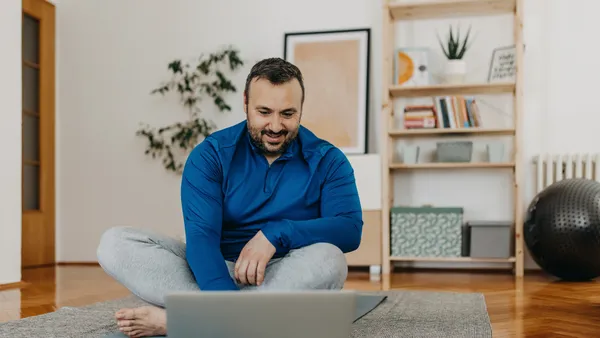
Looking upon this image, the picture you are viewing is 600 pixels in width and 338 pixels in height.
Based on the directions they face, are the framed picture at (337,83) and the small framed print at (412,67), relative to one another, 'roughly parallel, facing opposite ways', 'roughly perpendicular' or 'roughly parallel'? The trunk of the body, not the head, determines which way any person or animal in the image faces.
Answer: roughly parallel

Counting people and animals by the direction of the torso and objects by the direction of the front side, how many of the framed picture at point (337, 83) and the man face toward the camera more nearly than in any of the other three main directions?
2

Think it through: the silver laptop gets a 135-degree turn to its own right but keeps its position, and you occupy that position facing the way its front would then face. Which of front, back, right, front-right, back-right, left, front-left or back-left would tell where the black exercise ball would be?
left

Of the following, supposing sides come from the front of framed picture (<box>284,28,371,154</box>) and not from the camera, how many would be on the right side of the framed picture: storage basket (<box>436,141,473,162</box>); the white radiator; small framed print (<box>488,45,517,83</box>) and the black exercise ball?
0

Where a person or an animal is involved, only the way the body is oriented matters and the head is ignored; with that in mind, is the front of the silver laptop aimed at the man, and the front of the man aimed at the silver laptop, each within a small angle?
yes

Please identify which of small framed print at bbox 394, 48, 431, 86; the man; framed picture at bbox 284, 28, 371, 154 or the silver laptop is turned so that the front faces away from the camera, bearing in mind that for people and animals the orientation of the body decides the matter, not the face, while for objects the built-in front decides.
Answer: the silver laptop

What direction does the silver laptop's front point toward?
away from the camera

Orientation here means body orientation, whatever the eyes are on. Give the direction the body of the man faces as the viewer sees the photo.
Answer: toward the camera

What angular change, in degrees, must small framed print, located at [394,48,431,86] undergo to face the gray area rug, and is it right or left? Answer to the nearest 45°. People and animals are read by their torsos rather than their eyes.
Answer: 0° — it already faces it

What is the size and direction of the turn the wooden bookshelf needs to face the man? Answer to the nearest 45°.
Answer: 0° — it already faces them

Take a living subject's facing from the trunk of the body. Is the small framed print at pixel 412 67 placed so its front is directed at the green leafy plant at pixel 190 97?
no

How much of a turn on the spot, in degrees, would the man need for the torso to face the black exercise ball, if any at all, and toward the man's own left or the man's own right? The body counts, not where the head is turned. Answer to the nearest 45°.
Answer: approximately 135° to the man's own left

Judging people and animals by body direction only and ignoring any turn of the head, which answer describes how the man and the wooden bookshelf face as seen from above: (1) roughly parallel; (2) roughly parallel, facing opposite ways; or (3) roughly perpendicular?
roughly parallel

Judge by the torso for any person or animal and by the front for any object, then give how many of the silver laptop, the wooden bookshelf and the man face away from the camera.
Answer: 1

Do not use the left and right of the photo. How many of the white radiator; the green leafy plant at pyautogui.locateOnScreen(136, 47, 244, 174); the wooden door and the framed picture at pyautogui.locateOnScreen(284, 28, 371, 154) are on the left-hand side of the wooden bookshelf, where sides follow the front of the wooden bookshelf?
1

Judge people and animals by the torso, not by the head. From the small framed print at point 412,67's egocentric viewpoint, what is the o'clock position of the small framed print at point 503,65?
the small framed print at point 503,65 is roughly at 9 o'clock from the small framed print at point 412,67.

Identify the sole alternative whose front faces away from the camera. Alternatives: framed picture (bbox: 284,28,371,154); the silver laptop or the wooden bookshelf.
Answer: the silver laptop

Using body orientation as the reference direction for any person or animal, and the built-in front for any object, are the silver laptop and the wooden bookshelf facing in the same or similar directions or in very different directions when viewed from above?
very different directions

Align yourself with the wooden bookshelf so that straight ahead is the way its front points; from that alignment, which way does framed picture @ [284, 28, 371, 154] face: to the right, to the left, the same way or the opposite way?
the same way

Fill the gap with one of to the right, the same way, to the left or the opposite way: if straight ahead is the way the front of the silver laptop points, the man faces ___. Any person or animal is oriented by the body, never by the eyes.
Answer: the opposite way

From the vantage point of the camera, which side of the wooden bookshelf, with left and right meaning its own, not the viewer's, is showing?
front

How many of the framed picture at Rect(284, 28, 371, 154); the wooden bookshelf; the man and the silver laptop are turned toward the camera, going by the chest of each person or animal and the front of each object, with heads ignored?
3

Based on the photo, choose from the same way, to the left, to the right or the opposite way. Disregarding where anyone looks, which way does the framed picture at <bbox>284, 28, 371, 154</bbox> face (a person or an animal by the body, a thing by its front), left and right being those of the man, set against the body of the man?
the same way
